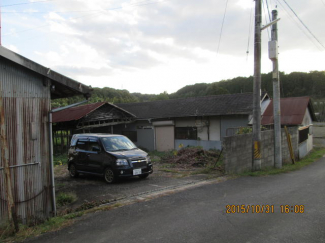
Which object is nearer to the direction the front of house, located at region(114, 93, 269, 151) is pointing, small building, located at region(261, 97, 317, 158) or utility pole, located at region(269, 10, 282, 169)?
the utility pole

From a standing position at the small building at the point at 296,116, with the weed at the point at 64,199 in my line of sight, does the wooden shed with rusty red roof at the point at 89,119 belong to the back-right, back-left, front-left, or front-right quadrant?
front-right

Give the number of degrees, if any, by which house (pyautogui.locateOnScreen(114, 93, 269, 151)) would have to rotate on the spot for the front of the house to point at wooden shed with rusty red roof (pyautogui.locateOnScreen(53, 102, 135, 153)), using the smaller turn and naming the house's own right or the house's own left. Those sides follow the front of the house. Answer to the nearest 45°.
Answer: approximately 45° to the house's own right

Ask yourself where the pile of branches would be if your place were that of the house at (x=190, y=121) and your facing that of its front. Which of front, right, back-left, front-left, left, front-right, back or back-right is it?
front

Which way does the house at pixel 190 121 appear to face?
toward the camera

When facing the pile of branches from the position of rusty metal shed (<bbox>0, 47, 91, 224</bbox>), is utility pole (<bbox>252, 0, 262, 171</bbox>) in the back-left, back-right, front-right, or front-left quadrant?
front-right

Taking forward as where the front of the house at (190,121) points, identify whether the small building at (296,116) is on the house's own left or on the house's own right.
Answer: on the house's own left

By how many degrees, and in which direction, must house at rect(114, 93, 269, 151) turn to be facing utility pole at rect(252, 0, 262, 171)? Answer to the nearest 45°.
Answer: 0° — it already faces it

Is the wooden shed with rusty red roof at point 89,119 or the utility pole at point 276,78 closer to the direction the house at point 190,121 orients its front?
the utility pole

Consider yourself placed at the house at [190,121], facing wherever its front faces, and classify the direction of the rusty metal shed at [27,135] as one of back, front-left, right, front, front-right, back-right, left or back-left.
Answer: front

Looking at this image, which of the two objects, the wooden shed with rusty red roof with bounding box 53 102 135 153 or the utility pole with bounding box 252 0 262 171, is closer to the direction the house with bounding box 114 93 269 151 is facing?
the utility pole

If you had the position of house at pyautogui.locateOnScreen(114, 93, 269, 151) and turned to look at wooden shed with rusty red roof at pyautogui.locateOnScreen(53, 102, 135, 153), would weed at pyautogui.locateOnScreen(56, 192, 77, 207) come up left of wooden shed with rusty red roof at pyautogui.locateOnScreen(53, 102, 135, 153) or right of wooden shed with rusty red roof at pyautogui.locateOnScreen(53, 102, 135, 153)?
left

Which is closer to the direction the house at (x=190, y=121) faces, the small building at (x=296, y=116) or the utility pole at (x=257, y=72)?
the utility pole

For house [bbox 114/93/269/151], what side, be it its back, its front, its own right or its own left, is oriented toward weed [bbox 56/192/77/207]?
front
